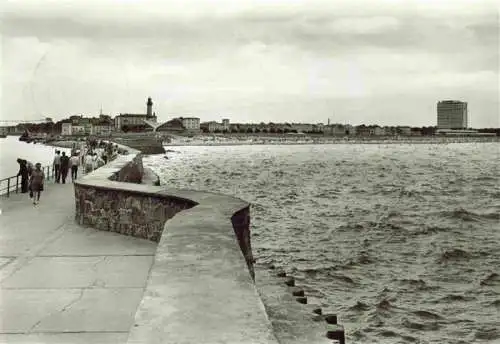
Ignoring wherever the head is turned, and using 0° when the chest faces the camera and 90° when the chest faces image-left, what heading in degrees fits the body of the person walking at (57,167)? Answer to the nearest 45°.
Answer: approximately 180°

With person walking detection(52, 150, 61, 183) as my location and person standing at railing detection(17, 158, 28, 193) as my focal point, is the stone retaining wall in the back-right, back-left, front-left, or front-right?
front-left

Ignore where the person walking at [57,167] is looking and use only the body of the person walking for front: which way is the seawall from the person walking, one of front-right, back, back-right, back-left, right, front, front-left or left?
back

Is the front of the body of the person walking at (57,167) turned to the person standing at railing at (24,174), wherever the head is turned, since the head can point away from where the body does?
no

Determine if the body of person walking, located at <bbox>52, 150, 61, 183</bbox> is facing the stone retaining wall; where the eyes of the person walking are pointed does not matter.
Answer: no
